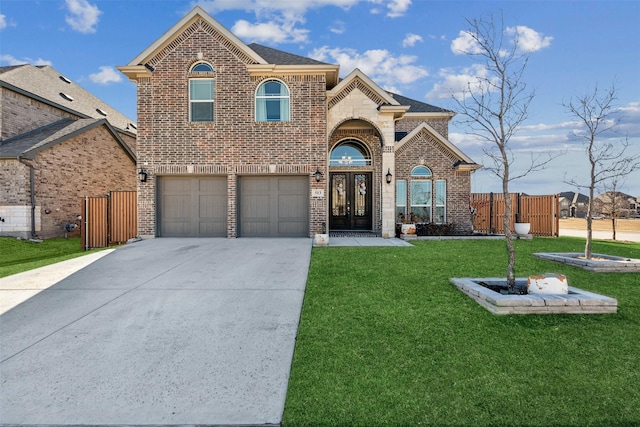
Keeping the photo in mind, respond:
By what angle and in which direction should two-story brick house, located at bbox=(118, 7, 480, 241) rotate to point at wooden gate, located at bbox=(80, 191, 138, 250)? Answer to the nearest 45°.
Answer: approximately 90° to its right

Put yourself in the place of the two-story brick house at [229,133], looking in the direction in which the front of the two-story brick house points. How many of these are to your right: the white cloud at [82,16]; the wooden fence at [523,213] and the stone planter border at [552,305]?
1

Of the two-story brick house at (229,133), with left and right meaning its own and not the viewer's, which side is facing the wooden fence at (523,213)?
left

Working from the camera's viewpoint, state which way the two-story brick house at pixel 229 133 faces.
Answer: facing the viewer

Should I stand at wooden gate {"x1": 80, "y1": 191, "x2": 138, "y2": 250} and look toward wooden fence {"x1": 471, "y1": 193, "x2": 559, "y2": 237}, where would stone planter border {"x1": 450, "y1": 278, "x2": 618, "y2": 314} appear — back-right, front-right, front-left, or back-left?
front-right

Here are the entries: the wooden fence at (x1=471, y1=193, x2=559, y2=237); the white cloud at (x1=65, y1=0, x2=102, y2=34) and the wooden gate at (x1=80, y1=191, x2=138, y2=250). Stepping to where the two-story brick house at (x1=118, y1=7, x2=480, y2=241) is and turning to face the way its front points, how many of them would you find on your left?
1

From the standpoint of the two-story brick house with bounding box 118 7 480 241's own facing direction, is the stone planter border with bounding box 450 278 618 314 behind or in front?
in front

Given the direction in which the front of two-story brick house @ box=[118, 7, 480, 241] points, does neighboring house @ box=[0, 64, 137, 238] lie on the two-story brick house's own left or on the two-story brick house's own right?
on the two-story brick house's own right
